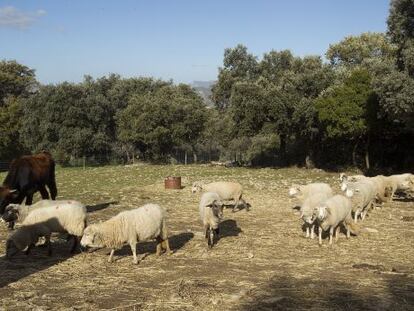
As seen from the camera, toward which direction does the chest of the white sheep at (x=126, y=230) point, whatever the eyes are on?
to the viewer's left

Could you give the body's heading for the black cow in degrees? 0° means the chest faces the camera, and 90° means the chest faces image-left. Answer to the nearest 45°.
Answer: approximately 45°

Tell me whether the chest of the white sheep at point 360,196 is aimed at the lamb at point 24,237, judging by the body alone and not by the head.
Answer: yes

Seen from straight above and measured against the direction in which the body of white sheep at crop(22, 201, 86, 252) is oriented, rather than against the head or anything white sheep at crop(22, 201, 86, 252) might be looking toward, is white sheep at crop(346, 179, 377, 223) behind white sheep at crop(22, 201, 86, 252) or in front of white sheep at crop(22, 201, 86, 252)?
behind

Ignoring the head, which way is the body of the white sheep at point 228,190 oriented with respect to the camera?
to the viewer's left

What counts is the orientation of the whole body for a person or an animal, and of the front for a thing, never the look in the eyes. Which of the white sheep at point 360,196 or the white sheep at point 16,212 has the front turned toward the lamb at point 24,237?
the white sheep at point 360,196

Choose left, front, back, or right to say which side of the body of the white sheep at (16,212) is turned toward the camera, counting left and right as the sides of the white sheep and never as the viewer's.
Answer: left

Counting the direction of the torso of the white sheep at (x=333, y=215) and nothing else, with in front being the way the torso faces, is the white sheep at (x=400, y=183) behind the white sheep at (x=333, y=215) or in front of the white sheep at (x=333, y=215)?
behind

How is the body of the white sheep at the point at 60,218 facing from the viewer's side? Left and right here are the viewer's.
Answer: facing to the left of the viewer

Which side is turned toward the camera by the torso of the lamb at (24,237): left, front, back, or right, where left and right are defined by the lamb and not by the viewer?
left
